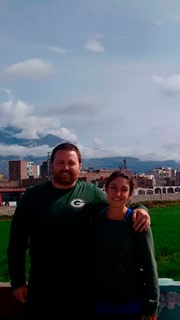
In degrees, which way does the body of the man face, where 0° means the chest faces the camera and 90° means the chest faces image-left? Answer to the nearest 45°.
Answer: approximately 0°

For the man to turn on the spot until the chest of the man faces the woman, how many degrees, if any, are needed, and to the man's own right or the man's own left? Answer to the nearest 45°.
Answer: approximately 45° to the man's own left
